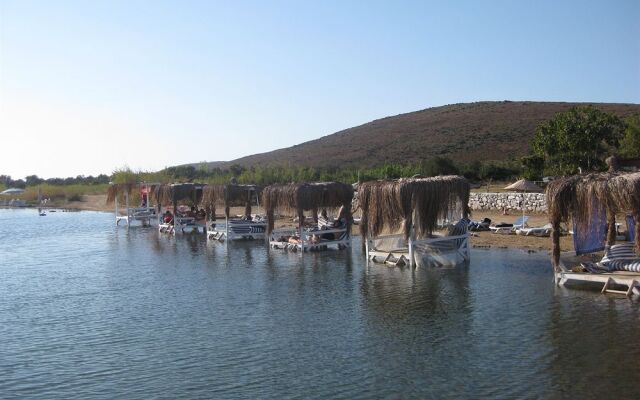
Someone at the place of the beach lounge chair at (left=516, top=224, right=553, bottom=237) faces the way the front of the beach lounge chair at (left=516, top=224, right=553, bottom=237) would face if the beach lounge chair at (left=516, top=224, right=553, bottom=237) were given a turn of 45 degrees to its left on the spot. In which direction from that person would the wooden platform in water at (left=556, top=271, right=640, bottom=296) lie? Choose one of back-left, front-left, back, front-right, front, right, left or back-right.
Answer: front-left

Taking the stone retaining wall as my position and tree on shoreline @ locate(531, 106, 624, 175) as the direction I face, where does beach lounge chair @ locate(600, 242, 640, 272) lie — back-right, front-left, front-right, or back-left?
back-right

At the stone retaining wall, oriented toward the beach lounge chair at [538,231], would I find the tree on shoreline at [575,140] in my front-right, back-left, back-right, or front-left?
back-left

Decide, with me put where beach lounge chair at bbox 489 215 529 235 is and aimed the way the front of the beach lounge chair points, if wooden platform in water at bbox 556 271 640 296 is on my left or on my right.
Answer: on my left

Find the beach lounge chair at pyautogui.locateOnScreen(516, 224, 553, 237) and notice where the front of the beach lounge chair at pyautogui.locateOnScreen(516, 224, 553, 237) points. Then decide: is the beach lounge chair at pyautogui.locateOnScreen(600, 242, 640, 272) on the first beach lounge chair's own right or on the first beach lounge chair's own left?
on the first beach lounge chair's own left

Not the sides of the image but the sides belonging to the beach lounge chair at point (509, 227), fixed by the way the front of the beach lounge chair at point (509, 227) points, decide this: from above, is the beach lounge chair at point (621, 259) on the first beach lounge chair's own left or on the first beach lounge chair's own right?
on the first beach lounge chair's own left
